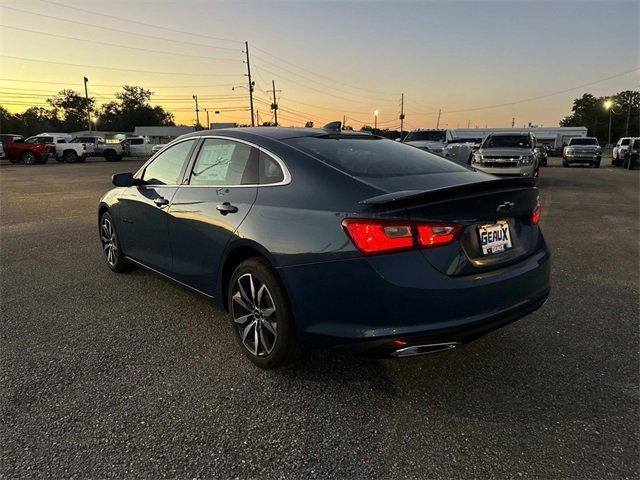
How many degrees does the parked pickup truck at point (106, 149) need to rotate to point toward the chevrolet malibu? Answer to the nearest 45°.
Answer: approximately 45° to its right

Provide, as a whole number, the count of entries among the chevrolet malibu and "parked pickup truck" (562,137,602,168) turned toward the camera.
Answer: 1

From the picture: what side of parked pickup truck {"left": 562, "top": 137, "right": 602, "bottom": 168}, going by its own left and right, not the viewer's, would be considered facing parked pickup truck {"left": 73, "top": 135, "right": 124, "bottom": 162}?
right

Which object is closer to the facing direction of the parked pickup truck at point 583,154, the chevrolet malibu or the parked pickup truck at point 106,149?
the chevrolet malibu

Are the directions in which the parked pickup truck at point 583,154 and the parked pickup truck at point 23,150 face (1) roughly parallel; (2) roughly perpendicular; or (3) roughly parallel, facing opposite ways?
roughly perpendicular

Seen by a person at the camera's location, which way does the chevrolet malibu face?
facing away from the viewer and to the left of the viewer

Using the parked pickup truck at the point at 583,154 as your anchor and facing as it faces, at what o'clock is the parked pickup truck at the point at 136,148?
the parked pickup truck at the point at 136,148 is roughly at 3 o'clock from the parked pickup truck at the point at 583,154.
